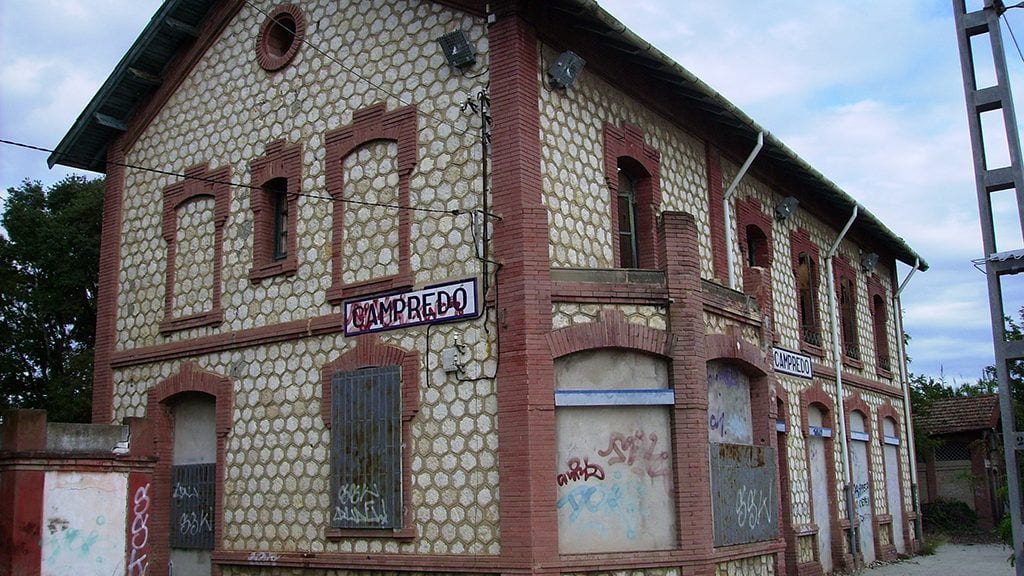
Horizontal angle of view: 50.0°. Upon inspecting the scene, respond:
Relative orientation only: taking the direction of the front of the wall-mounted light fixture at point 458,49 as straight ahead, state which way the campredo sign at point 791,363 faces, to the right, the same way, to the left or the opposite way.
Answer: to the left

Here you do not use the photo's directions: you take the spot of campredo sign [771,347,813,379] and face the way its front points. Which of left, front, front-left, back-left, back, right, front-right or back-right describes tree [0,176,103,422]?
back-right

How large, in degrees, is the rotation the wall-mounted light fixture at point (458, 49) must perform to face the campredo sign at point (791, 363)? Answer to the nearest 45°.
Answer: approximately 180°

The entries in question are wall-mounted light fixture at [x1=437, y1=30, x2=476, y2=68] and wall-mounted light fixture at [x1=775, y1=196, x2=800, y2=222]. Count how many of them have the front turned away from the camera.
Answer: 0

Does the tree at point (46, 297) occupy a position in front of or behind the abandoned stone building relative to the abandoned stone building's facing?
behind

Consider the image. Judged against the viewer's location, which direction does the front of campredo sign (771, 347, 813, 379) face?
facing the viewer and to the right of the viewer

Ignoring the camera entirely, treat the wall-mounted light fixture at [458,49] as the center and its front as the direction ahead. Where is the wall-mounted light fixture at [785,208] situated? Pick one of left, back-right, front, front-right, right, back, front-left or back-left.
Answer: back

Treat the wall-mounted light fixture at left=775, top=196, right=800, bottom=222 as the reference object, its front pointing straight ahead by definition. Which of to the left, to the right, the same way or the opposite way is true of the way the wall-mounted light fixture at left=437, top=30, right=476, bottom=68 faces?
to the right

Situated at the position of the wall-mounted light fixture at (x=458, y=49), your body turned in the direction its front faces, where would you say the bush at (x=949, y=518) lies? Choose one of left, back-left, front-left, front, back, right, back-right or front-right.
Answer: back

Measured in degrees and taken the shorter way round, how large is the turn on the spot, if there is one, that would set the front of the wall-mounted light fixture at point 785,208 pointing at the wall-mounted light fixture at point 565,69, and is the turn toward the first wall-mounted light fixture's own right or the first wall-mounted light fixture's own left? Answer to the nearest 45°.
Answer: approximately 45° to the first wall-mounted light fixture's own right
